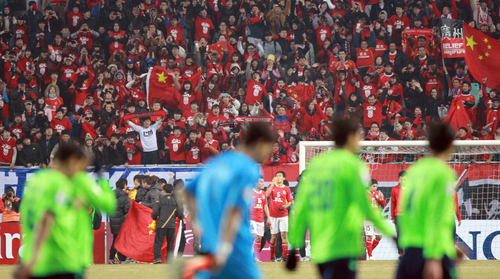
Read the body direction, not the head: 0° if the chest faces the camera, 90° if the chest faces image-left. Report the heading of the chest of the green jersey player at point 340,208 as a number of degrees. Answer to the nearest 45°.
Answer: approximately 225°

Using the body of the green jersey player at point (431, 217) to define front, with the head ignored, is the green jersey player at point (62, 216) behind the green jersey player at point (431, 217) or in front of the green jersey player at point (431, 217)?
behind

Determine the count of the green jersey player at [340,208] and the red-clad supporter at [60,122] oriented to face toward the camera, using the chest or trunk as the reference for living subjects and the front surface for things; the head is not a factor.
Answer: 1

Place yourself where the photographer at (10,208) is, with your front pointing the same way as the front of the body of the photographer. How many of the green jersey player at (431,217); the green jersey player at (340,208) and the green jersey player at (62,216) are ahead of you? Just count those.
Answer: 3

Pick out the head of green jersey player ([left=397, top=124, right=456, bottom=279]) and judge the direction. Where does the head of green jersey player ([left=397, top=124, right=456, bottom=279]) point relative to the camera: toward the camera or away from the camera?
away from the camera

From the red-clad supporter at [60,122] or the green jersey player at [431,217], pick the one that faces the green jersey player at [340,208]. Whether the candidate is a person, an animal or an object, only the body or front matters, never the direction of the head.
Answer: the red-clad supporter

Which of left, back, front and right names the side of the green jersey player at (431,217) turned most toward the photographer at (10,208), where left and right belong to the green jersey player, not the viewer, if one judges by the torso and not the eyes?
left

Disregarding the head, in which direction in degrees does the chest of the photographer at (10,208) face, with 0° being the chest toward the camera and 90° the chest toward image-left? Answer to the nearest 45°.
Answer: approximately 0°

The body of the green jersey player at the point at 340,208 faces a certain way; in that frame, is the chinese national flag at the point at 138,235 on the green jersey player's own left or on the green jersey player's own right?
on the green jersey player's own left

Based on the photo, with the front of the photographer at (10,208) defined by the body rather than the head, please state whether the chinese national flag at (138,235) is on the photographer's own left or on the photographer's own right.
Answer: on the photographer's own left

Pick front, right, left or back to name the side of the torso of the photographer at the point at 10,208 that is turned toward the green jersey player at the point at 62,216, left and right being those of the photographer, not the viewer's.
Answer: front

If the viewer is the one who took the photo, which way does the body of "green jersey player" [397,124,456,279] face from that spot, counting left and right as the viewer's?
facing away from the viewer and to the right of the viewer

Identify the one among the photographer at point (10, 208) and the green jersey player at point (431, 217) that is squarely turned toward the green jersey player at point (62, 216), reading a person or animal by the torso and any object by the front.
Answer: the photographer
